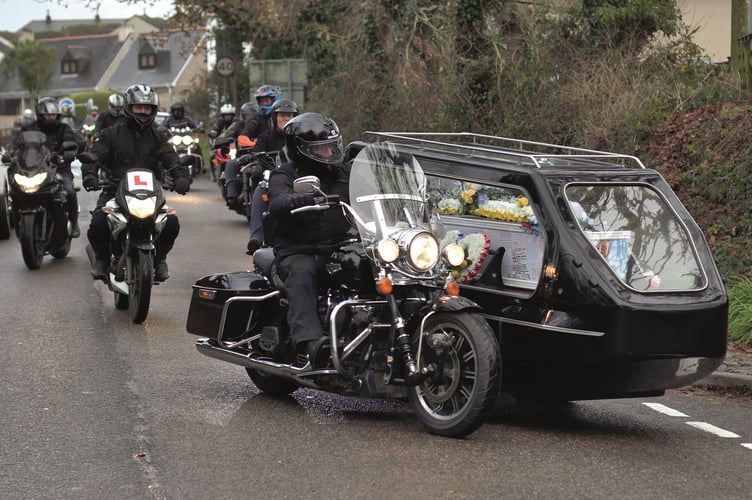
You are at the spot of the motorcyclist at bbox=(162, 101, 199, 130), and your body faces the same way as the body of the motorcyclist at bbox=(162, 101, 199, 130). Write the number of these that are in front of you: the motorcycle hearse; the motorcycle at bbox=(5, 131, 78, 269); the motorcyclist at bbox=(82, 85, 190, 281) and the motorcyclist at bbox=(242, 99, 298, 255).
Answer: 4

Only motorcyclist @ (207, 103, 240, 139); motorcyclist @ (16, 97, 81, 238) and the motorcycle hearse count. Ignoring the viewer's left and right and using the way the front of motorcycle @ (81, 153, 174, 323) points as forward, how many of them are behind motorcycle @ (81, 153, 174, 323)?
2

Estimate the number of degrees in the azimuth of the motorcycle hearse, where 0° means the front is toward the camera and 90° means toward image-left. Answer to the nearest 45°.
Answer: approximately 315°

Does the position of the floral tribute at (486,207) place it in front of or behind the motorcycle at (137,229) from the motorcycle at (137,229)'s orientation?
in front

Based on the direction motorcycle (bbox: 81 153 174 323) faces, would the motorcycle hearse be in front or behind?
in front

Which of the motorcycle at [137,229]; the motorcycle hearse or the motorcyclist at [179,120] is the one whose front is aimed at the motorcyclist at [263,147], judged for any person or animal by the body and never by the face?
the motorcyclist at [179,120]

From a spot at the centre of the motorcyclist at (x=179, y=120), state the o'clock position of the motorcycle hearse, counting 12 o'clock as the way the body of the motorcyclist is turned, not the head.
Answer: The motorcycle hearse is roughly at 12 o'clock from the motorcyclist.

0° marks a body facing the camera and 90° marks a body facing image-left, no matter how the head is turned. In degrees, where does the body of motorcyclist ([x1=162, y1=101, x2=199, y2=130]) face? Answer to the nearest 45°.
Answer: approximately 0°
